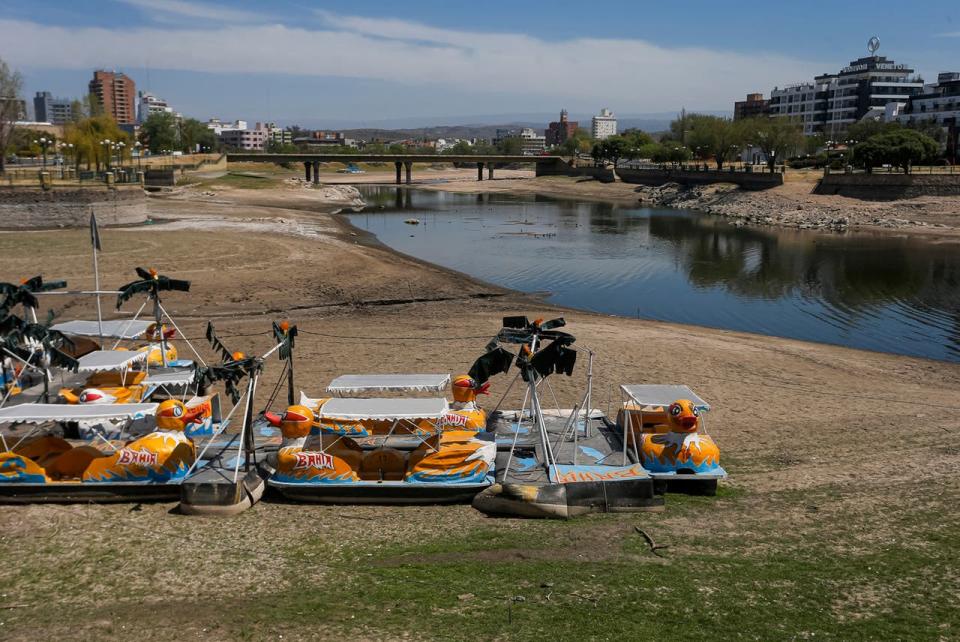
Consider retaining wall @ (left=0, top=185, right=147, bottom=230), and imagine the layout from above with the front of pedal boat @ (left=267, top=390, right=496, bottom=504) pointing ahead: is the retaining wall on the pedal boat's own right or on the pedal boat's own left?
on the pedal boat's own right

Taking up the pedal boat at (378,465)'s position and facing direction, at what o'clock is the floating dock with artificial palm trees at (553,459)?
the floating dock with artificial palm trees at (553,459) is roughly at 6 o'clock from the pedal boat at (378,465).

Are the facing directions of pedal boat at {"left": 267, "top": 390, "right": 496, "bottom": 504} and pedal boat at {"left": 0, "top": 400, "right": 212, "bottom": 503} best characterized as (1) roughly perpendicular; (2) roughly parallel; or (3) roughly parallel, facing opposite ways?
roughly parallel, facing opposite ways

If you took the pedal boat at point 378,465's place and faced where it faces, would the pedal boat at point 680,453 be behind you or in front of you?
behind

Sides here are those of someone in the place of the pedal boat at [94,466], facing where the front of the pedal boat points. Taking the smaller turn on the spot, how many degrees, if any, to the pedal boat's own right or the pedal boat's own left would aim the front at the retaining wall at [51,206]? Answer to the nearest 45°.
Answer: approximately 90° to the pedal boat's own left

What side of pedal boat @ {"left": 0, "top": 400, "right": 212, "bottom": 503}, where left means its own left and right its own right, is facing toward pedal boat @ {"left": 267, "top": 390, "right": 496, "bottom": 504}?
front

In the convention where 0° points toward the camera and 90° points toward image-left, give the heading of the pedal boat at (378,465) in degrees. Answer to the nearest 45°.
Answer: approximately 90°

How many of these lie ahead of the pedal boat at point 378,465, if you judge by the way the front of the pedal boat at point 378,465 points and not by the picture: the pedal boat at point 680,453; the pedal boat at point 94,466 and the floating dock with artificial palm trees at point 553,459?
1

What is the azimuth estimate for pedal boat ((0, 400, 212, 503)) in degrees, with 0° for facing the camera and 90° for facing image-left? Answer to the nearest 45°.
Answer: approximately 270°

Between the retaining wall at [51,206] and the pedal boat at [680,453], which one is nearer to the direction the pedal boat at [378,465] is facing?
the retaining wall

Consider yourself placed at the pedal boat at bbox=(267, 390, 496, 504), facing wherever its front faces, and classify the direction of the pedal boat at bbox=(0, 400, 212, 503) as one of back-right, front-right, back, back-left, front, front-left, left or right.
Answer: front

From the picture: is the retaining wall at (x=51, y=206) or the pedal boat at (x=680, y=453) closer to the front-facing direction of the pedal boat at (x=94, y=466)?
the pedal boat

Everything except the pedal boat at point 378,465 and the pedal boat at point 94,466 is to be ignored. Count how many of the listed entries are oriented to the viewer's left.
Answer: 1
